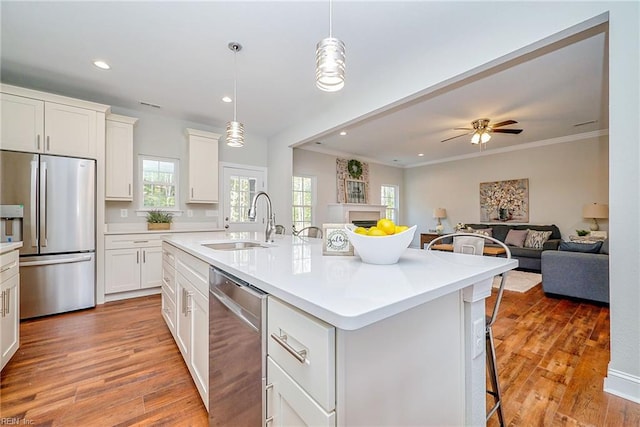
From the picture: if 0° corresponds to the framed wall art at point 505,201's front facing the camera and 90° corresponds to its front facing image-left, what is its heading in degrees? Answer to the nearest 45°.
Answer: approximately 45°

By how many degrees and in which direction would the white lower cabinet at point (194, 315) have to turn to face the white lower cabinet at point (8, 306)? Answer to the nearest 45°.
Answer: approximately 45° to its right

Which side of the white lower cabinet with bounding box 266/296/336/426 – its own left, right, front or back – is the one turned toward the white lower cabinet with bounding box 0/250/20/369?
right

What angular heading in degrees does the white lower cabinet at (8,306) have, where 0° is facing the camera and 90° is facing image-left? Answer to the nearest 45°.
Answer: approximately 270°

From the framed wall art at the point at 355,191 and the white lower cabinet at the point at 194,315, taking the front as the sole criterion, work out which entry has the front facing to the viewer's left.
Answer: the white lower cabinet

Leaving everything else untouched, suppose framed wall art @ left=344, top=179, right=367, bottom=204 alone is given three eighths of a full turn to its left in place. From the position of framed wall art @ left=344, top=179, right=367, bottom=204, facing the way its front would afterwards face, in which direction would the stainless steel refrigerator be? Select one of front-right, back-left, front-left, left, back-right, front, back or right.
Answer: back-left

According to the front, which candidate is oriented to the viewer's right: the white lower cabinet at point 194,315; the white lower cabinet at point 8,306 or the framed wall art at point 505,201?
the white lower cabinet at point 8,306

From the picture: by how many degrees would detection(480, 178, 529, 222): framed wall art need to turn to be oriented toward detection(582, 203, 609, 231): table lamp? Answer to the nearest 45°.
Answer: approximately 90° to its left

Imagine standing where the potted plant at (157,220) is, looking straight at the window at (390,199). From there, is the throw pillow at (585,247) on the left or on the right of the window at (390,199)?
right

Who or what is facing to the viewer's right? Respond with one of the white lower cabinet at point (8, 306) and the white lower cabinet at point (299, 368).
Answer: the white lower cabinet at point (8, 306)

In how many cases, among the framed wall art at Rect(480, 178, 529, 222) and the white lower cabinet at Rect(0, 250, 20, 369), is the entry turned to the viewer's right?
1

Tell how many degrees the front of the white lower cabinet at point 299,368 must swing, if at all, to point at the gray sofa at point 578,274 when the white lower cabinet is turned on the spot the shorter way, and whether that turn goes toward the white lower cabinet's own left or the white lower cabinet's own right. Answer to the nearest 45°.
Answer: approximately 180°

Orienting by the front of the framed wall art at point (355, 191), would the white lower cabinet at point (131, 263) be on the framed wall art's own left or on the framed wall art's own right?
on the framed wall art's own right

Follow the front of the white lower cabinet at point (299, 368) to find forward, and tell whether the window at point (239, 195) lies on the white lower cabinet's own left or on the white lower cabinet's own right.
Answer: on the white lower cabinet's own right

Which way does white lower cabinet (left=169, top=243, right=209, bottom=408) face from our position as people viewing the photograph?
facing to the left of the viewer
